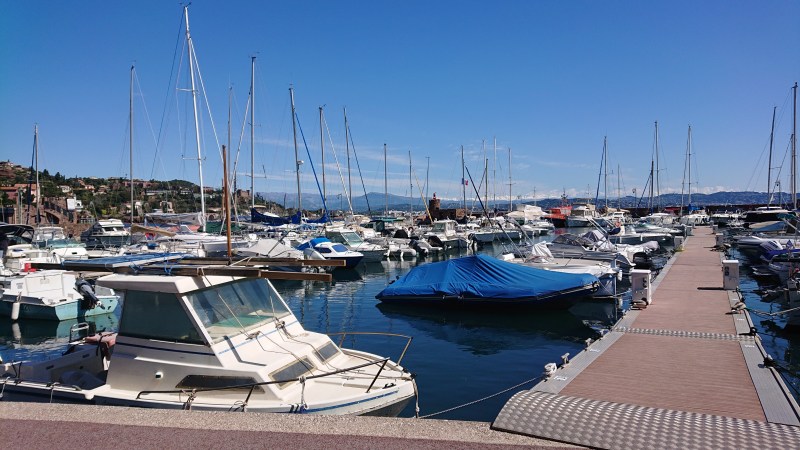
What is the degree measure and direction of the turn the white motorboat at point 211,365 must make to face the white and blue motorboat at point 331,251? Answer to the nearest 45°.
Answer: approximately 135° to its left

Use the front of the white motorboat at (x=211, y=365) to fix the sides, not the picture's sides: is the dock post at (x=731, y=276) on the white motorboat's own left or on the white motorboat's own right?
on the white motorboat's own left

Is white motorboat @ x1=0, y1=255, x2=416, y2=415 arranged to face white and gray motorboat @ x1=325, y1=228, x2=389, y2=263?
no

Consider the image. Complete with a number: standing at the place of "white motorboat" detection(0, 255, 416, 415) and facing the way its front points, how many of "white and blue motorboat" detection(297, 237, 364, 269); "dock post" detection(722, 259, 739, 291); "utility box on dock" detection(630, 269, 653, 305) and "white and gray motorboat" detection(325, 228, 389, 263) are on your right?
0

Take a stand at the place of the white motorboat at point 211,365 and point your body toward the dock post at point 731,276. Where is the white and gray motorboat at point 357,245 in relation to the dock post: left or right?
left

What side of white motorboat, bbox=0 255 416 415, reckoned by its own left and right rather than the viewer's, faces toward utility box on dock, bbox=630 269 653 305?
left

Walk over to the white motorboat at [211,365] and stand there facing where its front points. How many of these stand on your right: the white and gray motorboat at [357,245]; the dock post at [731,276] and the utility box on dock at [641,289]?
0

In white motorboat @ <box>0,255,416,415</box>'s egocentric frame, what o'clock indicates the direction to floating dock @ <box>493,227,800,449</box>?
The floating dock is roughly at 11 o'clock from the white motorboat.

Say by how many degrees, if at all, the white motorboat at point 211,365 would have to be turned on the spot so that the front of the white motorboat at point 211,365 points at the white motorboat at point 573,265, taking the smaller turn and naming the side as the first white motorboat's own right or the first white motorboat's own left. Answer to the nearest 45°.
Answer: approximately 90° to the first white motorboat's own left

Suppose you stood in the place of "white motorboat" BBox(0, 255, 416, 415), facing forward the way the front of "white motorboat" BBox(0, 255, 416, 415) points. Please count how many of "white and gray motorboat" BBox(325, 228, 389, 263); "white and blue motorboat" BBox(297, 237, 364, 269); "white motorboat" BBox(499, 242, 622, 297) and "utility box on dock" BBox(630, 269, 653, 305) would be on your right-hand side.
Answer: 0
